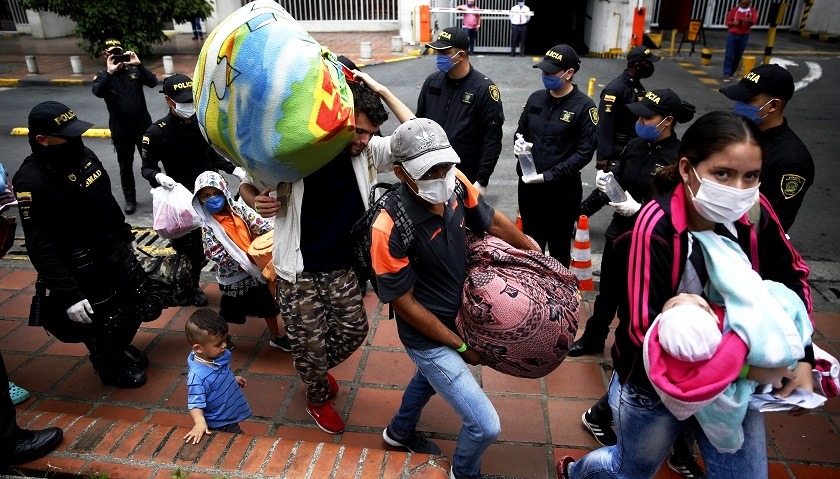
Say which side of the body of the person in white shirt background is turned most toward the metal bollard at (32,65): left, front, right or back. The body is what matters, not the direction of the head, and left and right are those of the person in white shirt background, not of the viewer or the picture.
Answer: right

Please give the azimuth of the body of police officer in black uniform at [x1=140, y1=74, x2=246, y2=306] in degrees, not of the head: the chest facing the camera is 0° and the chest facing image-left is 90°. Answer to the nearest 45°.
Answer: approximately 315°

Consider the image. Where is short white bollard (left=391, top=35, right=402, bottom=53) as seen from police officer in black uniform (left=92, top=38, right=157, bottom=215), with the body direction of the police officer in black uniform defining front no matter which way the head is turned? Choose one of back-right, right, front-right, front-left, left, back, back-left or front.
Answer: back-left

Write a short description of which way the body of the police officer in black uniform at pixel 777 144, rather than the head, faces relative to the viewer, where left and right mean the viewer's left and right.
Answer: facing to the left of the viewer

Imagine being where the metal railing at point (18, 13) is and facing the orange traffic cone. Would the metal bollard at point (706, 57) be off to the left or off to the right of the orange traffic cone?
left

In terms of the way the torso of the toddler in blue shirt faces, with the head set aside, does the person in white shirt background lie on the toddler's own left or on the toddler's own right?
on the toddler's own left

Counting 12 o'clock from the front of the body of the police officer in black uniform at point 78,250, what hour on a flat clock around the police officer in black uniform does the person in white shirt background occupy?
The person in white shirt background is roughly at 9 o'clock from the police officer in black uniform.

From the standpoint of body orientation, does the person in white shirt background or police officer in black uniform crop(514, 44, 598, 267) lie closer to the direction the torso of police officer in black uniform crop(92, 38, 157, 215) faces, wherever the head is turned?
the police officer in black uniform
